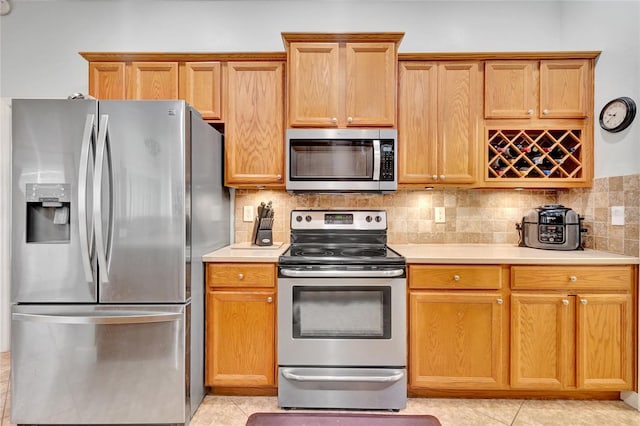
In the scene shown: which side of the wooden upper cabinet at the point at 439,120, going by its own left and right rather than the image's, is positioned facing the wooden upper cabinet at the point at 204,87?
right

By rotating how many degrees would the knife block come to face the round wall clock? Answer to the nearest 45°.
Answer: approximately 90° to its left

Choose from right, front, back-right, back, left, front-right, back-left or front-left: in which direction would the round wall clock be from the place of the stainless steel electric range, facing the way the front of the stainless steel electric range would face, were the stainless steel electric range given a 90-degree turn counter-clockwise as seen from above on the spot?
front

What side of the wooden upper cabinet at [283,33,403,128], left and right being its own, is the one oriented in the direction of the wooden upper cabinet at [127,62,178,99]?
right

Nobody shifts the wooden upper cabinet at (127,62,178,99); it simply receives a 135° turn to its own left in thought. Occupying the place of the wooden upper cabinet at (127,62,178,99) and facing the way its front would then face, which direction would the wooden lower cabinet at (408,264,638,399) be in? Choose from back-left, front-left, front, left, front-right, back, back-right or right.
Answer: right

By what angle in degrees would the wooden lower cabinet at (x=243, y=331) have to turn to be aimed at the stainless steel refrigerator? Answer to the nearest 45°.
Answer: approximately 90° to its right

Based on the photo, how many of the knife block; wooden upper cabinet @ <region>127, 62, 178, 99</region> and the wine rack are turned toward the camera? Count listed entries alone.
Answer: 3
